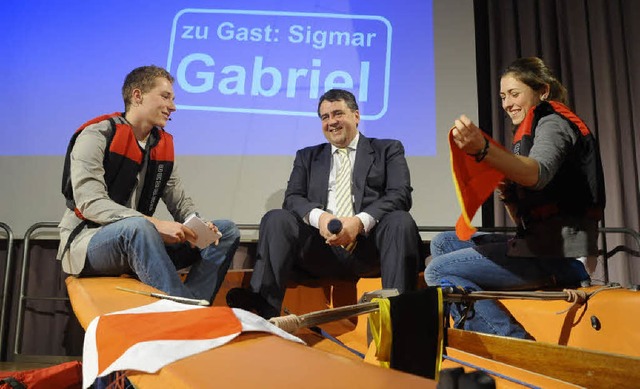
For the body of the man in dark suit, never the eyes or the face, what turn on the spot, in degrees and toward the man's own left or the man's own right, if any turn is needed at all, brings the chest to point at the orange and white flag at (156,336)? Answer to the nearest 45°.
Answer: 0° — they already face it

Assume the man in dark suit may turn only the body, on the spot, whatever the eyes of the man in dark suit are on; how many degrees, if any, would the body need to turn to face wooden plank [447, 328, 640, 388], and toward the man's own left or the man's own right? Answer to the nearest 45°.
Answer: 0° — they already face it

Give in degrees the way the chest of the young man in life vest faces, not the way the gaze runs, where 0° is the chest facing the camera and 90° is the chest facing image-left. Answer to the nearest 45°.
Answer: approximately 315°

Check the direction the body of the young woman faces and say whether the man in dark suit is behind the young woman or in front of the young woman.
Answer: in front

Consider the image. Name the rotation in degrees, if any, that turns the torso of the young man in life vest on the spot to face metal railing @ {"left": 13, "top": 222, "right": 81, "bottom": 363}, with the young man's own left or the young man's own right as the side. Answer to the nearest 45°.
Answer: approximately 180°

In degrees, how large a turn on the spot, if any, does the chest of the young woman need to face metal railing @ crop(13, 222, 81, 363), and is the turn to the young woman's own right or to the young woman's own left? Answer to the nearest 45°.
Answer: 0° — they already face it

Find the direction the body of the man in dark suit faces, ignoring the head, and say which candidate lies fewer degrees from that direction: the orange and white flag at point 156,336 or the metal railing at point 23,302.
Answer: the orange and white flag

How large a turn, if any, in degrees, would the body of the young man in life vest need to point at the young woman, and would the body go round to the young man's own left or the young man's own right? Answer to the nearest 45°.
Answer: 0° — they already face them

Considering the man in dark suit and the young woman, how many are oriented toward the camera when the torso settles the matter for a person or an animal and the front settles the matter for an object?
1

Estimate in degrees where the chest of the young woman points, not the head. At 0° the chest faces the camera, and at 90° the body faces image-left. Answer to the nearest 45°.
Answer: approximately 90°

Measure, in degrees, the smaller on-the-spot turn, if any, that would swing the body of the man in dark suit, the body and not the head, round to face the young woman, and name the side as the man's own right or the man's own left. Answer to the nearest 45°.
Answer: approximately 45° to the man's own left
